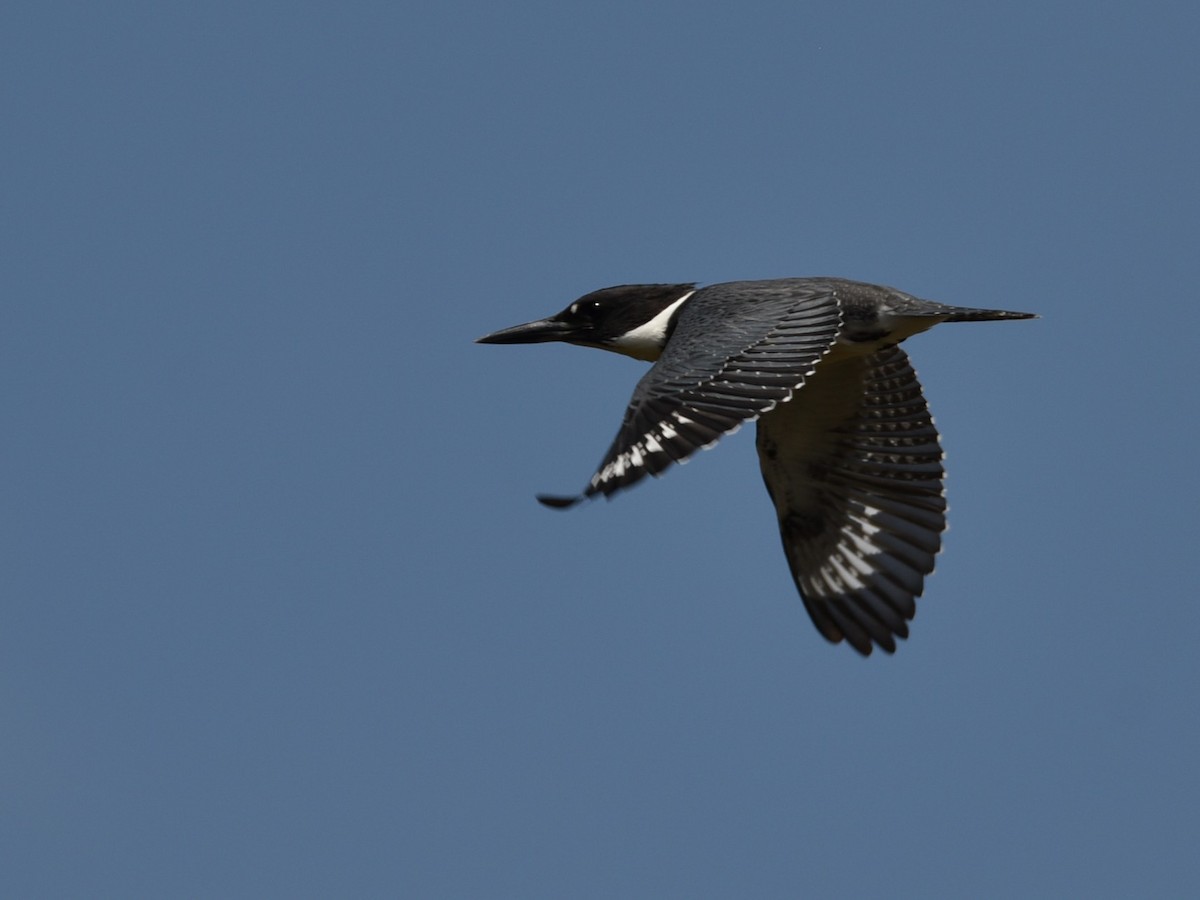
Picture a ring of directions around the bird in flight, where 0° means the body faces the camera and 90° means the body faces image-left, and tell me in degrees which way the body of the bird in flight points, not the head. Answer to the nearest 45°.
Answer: approximately 90°
